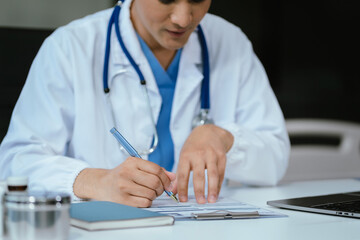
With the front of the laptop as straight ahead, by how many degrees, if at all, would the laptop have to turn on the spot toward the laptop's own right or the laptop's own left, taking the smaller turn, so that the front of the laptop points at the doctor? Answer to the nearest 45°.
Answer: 0° — it already faces them
